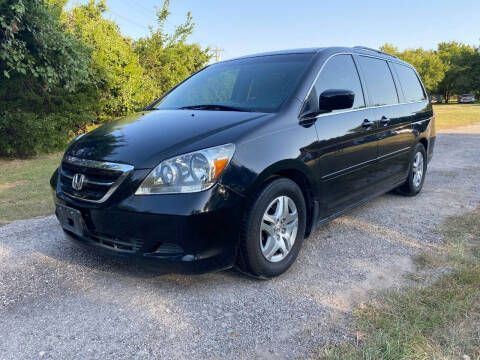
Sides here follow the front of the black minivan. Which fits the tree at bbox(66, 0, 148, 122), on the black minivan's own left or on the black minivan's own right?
on the black minivan's own right

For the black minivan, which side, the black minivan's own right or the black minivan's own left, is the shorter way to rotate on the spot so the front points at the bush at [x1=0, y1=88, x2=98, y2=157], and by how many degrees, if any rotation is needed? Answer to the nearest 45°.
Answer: approximately 90° to the black minivan's own right

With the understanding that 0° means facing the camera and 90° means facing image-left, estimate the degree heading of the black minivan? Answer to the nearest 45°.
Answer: approximately 45°

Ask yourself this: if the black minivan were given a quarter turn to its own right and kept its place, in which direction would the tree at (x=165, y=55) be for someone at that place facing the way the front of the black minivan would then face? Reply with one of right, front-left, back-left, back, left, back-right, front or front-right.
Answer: front-right

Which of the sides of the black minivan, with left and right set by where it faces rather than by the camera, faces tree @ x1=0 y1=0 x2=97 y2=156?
right
